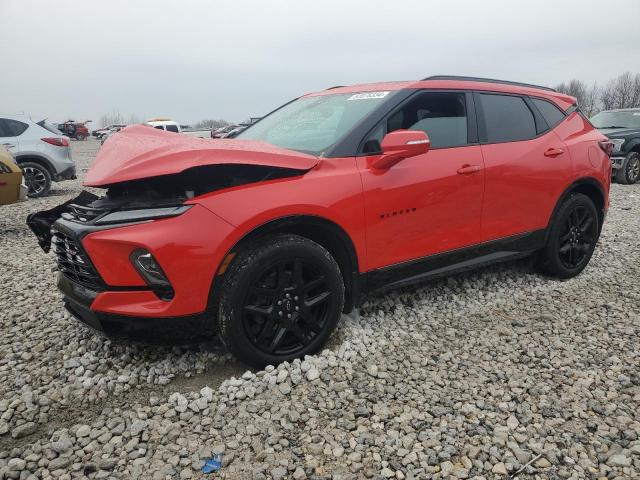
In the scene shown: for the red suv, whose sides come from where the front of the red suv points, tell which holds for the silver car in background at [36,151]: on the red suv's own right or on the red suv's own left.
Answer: on the red suv's own right

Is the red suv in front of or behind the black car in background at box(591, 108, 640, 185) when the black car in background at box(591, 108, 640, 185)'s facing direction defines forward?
in front

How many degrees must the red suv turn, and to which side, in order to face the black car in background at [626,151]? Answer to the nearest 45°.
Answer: approximately 180°

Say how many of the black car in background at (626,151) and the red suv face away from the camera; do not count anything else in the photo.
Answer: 0

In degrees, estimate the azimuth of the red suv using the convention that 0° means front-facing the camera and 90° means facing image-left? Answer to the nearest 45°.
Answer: approximately 45°

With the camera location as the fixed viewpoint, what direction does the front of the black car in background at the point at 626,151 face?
facing the viewer and to the left of the viewer
